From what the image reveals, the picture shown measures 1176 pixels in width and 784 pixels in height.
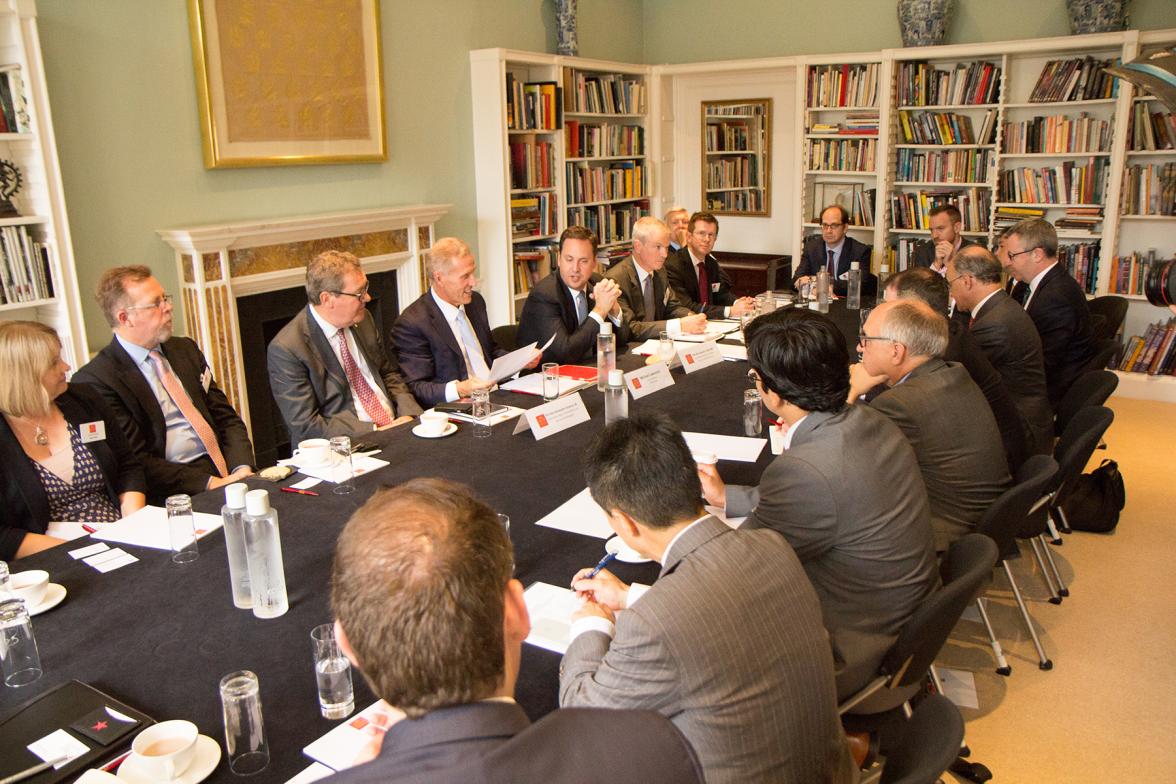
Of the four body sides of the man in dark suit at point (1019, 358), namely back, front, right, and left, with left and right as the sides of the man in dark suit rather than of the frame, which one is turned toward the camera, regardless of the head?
left

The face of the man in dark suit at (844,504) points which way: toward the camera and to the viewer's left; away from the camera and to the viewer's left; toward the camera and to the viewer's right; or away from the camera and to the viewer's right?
away from the camera and to the viewer's left

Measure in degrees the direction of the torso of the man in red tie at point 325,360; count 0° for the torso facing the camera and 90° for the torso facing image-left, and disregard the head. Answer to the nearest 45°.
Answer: approximately 315°

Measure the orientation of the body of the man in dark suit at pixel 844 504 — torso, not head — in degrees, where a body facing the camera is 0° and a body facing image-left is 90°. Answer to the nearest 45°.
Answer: approximately 135°

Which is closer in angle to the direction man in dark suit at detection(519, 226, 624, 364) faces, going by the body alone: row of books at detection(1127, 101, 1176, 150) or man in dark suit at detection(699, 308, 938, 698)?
the man in dark suit

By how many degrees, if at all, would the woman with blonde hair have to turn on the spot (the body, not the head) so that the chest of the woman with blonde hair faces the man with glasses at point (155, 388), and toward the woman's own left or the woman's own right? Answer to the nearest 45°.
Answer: approximately 90° to the woman's own left
